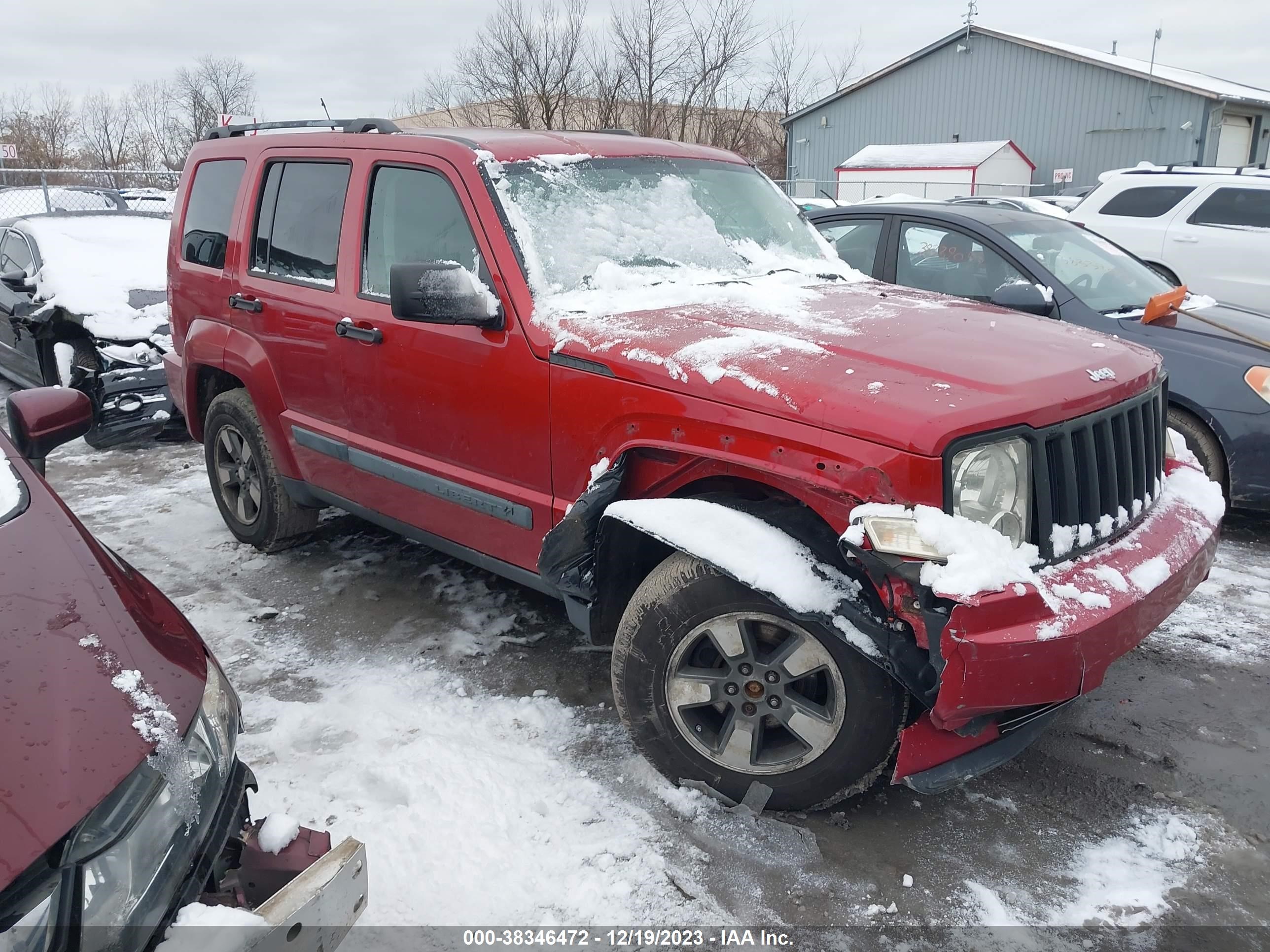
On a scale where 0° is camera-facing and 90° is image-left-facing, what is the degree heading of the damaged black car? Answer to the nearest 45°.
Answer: approximately 315°

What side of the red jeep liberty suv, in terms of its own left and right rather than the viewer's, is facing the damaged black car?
back

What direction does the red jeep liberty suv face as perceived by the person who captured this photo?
facing the viewer and to the right of the viewer

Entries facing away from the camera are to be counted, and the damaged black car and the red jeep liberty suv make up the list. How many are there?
0

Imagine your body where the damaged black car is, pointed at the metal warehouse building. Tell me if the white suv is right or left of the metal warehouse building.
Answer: right

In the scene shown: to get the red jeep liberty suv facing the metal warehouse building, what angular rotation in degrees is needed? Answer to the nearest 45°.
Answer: approximately 135° to its left

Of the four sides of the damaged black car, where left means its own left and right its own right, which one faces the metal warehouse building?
left

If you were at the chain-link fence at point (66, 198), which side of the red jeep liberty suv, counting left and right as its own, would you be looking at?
back

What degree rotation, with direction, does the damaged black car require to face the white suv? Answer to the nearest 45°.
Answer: approximately 45° to its left

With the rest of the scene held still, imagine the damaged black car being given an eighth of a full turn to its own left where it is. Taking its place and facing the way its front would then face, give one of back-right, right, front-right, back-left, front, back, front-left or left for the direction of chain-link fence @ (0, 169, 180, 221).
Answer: left
